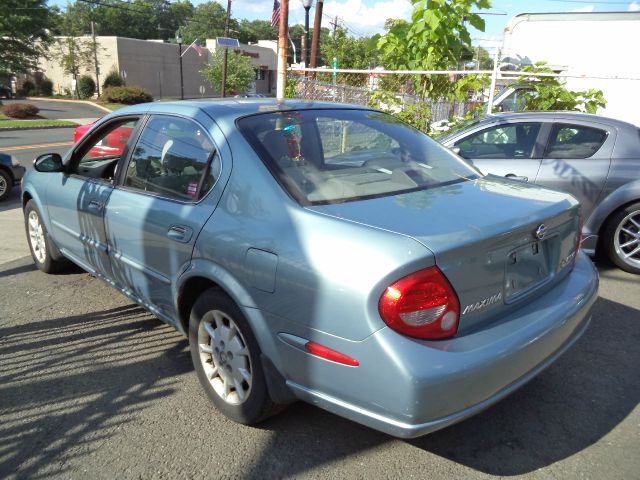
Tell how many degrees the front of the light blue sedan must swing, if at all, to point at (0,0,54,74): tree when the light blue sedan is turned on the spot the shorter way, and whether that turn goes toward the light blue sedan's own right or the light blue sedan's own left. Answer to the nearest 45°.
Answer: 0° — it already faces it

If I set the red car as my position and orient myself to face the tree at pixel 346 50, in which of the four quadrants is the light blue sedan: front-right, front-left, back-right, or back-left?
back-right

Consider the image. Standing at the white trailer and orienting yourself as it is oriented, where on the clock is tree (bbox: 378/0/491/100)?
The tree is roughly at 10 o'clock from the white trailer.

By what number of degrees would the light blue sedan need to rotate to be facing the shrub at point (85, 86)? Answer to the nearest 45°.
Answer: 0° — it already faces it

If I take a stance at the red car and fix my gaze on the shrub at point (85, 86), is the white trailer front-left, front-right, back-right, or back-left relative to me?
front-right

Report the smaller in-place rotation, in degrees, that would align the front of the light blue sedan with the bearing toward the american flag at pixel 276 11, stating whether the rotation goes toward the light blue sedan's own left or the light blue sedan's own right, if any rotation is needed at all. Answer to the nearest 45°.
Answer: approximately 45° to the light blue sedan's own right

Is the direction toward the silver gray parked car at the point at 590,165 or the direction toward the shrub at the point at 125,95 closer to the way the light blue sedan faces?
the shrub

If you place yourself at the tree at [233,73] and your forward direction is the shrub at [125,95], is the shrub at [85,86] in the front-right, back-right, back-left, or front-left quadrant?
front-right
